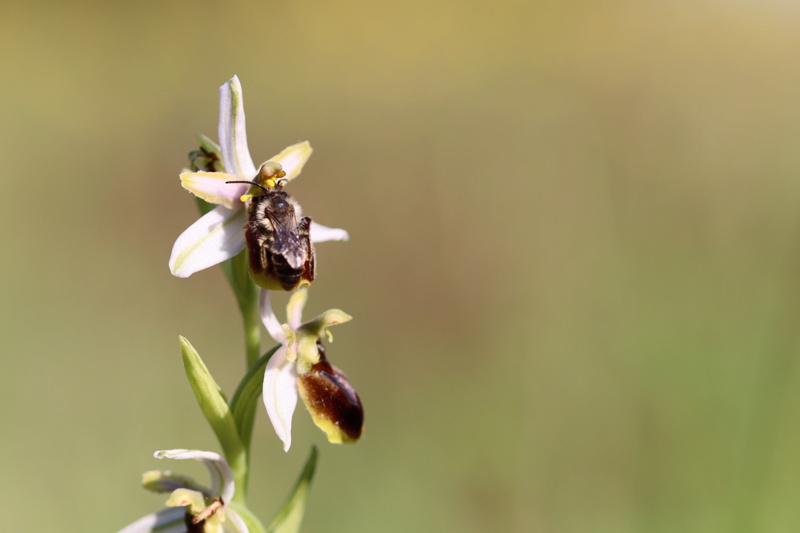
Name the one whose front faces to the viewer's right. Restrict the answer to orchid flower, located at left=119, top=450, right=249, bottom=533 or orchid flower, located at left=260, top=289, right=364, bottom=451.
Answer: orchid flower, located at left=260, top=289, right=364, bottom=451

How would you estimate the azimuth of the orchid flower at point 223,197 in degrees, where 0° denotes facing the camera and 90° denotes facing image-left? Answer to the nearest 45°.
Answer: approximately 315°

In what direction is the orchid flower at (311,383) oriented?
to the viewer's right

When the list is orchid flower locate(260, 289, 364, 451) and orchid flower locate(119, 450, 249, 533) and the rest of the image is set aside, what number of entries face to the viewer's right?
1

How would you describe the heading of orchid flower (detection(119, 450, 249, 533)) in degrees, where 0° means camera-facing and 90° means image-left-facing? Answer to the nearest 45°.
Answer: approximately 45°
